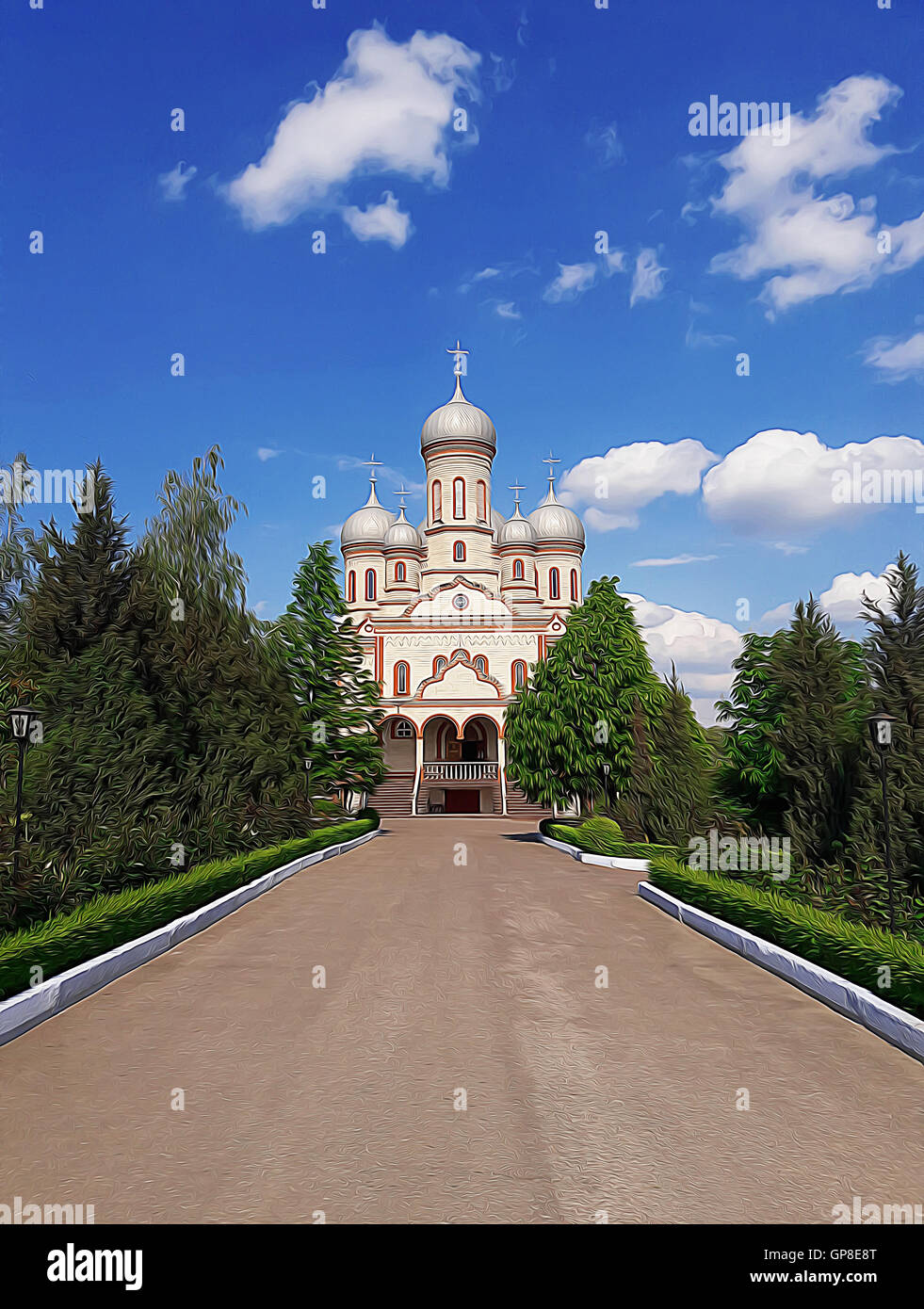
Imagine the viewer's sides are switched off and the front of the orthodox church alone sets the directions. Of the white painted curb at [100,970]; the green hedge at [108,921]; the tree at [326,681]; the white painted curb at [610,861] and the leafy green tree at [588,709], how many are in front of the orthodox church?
5

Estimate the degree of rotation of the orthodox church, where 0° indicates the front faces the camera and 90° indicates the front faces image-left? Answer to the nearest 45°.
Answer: approximately 0°

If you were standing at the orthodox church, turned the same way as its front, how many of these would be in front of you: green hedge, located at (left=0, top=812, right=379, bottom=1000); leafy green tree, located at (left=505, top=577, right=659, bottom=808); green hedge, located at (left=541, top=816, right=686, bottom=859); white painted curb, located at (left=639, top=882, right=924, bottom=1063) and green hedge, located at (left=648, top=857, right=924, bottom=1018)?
5

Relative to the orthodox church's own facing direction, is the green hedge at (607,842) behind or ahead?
ahead

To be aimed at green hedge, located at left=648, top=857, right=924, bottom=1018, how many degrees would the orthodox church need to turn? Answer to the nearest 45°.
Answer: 0° — it already faces it

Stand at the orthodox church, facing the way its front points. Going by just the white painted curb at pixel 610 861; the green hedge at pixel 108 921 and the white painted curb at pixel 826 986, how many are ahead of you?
3

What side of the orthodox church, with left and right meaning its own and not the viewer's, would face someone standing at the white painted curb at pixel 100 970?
front

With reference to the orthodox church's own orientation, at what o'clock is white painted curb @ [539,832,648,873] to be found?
The white painted curb is roughly at 12 o'clock from the orthodox church.

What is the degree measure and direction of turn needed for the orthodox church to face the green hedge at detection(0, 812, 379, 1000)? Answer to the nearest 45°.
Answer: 0° — it already faces it
